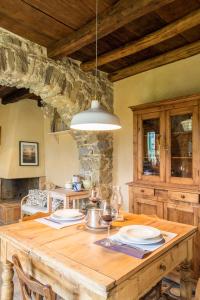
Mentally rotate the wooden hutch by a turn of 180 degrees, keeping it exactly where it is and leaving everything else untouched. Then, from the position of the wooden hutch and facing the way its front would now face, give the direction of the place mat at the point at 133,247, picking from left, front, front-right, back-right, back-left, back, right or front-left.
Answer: back-right

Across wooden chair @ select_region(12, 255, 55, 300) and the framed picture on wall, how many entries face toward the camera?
1

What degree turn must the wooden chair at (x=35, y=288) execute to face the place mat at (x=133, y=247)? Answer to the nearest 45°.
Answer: approximately 45° to its right

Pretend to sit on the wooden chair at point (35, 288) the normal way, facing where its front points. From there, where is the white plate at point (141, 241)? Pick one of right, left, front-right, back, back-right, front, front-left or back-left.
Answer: front-right

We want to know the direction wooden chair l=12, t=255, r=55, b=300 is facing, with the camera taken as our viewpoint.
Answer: facing away from the viewer and to the right of the viewer

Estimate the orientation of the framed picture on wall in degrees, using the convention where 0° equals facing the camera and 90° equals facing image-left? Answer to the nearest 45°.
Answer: approximately 0°

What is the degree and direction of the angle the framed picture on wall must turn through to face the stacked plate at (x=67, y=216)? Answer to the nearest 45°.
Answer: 0° — it already faces it

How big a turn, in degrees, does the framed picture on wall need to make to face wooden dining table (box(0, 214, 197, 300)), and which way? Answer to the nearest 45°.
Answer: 0° — it already faces it

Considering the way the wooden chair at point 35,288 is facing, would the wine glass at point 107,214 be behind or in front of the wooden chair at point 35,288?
in front

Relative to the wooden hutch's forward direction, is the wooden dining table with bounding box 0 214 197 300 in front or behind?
in front

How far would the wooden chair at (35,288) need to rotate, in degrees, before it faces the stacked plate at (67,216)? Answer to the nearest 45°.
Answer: approximately 45° to its left

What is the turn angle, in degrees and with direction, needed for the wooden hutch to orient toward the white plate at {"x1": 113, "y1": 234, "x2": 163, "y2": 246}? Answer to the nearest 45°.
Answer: approximately 45° to its left

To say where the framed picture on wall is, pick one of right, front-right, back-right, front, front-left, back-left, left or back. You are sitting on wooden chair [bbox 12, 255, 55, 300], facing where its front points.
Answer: front-left
